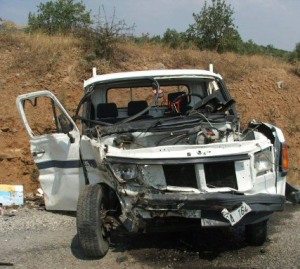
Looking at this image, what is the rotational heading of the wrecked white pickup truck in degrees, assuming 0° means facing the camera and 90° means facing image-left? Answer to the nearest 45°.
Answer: approximately 0°

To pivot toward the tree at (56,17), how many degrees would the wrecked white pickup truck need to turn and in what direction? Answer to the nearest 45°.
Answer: approximately 180°

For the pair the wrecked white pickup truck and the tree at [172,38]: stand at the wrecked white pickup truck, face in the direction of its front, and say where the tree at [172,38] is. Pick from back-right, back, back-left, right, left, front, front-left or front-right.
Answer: back

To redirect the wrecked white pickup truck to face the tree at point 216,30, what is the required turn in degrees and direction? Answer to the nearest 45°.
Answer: approximately 180°
